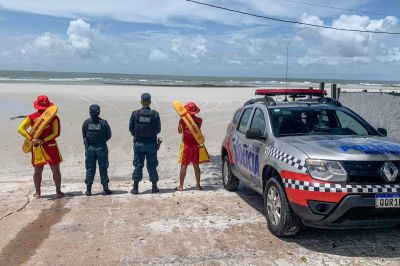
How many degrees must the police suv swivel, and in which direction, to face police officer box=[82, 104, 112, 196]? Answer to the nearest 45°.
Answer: approximately 180°

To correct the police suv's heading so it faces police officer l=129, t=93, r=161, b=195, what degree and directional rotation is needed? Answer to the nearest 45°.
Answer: approximately 180°

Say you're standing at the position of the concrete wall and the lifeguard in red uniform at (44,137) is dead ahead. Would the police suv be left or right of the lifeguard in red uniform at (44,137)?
left

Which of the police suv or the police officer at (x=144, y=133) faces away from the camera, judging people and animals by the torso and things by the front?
the police officer

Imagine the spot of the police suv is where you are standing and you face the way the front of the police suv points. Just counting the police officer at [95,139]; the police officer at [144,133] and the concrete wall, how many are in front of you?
0

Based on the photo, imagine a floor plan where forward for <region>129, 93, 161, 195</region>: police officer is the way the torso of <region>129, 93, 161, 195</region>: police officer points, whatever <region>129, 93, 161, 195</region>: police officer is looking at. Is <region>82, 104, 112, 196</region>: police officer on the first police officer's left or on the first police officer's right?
on the first police officer's left

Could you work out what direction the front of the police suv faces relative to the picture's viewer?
facing the viewer and to the right of the viewer

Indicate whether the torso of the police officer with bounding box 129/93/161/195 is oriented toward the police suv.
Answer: no

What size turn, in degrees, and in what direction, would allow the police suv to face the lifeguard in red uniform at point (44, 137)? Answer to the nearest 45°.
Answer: approximately 135° to its right

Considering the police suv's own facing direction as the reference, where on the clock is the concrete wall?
The concrete wall is roughly at 8 o'clock from the police suv.

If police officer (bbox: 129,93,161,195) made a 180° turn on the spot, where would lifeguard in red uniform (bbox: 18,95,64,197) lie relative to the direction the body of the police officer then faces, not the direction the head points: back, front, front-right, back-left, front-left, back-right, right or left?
right

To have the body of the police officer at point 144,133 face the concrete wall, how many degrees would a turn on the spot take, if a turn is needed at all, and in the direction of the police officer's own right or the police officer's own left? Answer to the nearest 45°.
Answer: approximately 90° to the police officer's own right
